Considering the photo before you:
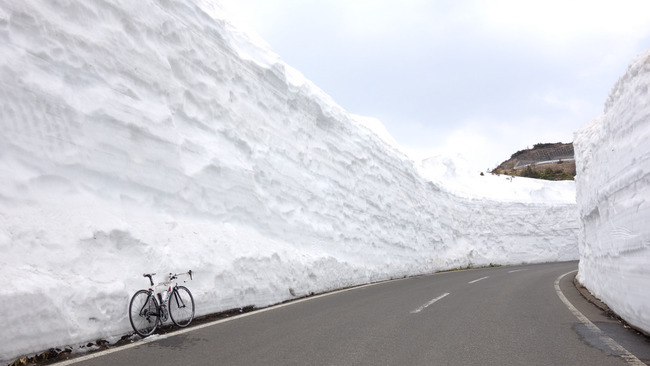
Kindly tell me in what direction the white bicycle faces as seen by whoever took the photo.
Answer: facing away from the viewer and to the right of the viewer
